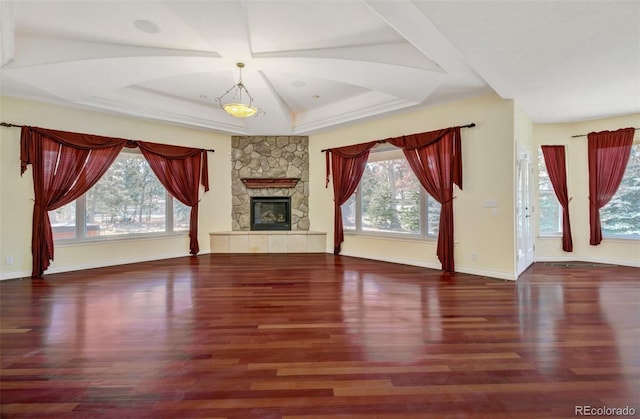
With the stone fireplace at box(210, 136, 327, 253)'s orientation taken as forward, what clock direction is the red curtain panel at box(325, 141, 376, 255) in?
The red curtain panel is roughly at 10 o'clock from the stone fireplace.

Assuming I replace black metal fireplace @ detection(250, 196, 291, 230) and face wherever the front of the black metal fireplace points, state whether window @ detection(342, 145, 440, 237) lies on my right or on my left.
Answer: on my left

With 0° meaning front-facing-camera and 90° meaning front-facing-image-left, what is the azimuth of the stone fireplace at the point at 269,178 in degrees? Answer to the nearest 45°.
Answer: approximately 0°

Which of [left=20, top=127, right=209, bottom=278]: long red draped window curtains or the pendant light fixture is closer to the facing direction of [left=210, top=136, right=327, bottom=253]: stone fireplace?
the pendant light fixture

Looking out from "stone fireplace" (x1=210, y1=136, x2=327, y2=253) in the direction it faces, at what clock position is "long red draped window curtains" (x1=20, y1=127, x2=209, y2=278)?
The long red draped window curtains is roughly at 2 o'clock from the stone fireplace.

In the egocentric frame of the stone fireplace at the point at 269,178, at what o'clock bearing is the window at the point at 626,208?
The window is roughly at 10 o'clock from the stone fireplace.

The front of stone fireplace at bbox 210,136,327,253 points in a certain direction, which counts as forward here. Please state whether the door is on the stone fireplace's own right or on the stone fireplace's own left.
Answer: on the stone fireplace's own left

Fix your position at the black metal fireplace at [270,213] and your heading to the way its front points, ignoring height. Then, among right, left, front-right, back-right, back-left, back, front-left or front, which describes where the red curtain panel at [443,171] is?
front-left

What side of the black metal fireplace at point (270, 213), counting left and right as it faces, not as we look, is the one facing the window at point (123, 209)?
right

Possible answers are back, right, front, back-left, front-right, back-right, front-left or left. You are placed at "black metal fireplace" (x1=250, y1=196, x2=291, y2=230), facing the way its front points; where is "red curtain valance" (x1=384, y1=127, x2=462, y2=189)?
front-left

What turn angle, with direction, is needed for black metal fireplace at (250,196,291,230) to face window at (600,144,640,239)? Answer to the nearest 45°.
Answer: approximately 45° to its left

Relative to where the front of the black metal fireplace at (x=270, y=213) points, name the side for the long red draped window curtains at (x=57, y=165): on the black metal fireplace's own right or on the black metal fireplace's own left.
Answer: on the black metal fireplace's own right
